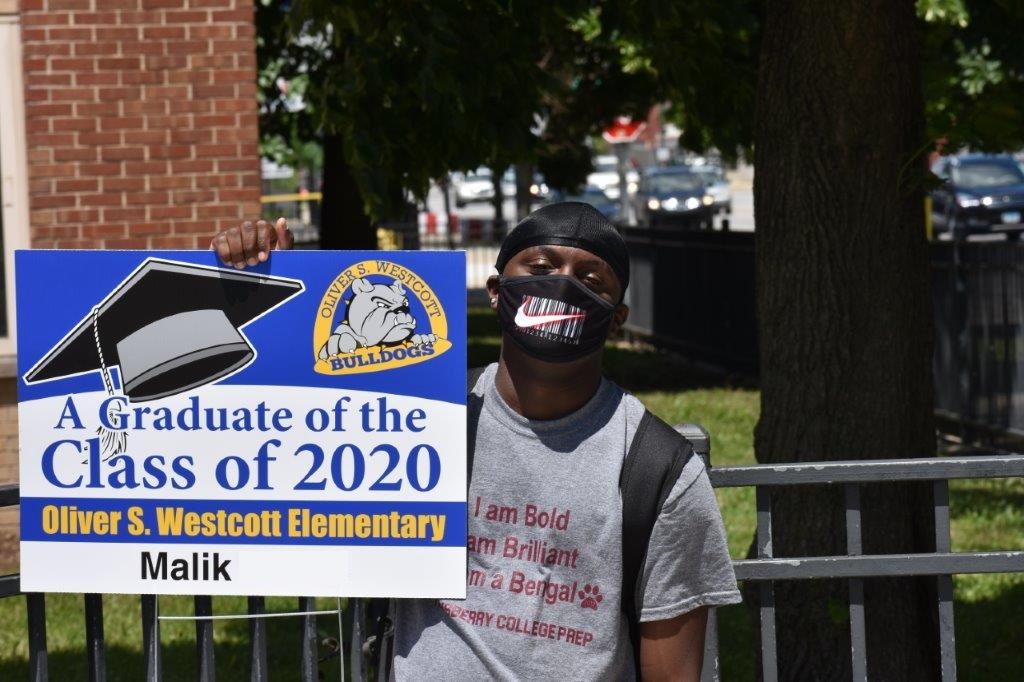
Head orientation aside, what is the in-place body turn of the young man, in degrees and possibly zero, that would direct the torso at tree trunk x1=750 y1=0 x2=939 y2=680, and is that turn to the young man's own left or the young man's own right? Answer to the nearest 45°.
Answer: approximately 135° to the young man's own left

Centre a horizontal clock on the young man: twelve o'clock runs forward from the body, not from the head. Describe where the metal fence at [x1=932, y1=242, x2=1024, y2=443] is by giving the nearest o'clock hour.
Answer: The metal fence is roughly at 7 o'clock from the young man.

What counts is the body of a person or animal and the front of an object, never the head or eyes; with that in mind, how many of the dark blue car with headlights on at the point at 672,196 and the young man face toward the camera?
2

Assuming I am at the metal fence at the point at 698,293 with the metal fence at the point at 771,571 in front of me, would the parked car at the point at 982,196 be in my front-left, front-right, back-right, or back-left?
back-left

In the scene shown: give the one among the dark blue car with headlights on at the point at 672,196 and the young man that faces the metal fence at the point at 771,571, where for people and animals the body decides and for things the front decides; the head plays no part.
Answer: the dark blue car with headlights on

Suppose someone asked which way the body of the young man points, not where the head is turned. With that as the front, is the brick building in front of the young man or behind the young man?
behind

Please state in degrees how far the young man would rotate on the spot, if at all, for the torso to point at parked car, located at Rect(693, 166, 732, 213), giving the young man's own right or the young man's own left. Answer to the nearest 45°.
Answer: approximately 180°

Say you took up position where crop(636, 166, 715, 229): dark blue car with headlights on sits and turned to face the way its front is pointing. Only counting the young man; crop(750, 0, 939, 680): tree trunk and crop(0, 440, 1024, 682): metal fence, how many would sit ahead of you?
3

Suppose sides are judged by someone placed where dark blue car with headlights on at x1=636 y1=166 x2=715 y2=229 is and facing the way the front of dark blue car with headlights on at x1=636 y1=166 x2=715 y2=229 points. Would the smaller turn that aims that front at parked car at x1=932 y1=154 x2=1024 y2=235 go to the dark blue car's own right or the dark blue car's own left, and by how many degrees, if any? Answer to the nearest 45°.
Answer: approximately 45° to the dark blue car's own left

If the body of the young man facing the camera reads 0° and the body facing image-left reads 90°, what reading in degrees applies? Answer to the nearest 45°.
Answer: approximately 0°

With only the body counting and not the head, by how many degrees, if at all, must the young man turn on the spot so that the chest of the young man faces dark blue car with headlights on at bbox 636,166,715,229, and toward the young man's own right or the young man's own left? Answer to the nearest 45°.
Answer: approximately 180°

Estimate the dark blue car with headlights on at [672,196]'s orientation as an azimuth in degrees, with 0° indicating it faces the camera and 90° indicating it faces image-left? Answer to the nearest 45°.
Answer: approximately 0°

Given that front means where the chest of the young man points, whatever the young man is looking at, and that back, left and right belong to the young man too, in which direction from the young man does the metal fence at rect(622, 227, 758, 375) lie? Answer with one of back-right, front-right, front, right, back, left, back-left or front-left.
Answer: back
